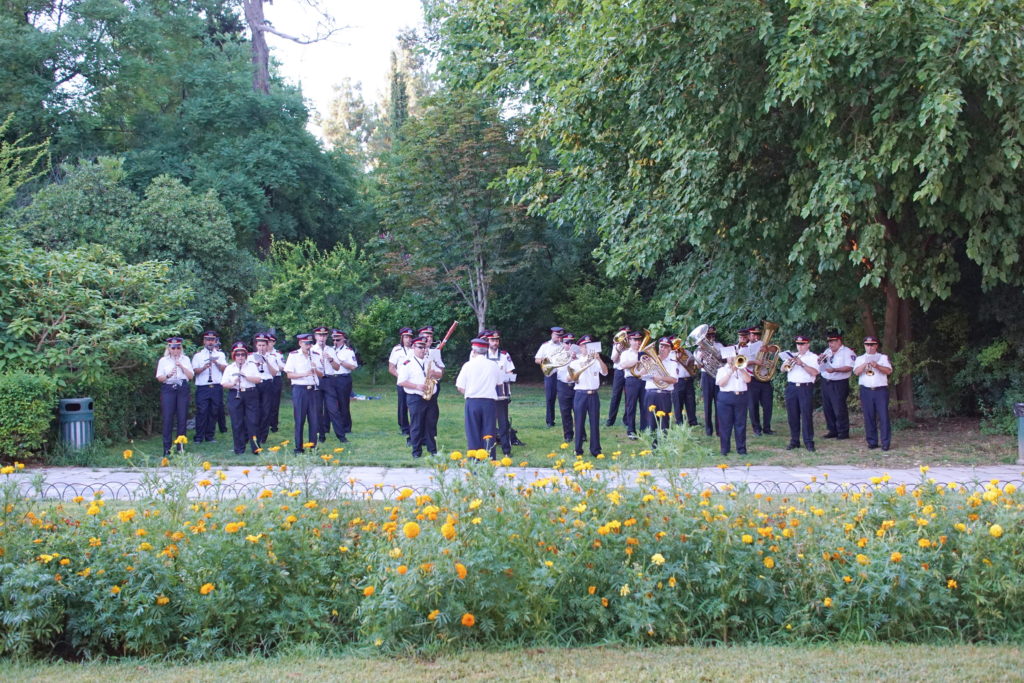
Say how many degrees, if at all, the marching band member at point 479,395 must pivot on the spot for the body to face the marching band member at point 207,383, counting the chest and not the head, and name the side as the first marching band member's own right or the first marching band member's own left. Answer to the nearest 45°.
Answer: approximately 45° to the first marching band member's own left

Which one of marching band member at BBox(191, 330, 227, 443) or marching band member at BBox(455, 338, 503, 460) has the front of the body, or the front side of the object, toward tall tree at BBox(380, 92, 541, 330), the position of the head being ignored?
marching band member at BBox(455, 338, 503, 460)

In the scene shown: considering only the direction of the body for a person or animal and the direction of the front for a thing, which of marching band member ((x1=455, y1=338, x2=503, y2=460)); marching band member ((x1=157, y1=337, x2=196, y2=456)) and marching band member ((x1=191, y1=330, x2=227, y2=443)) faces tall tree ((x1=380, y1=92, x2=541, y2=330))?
marching band member ((x1=455, y1=338, x2=503, y2=460))

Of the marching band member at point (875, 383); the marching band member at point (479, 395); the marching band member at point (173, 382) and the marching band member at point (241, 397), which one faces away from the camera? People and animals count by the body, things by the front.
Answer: the marching band member at point (479, 395)

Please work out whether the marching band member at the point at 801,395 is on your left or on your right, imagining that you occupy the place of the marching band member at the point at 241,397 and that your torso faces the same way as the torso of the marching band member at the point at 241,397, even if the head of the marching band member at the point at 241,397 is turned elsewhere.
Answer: on your left

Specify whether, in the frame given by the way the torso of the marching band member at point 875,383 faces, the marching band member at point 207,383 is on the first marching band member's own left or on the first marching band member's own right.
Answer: on the first marching band member's own right

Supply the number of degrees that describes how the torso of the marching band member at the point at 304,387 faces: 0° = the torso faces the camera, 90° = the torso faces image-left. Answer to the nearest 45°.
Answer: approximately 315°

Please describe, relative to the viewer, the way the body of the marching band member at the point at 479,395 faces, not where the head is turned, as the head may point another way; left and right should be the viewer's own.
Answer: facing away from the viewer

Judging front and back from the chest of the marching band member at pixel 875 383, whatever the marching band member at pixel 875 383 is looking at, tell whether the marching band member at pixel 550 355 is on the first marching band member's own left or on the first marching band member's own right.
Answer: on the first marching band member's own right
